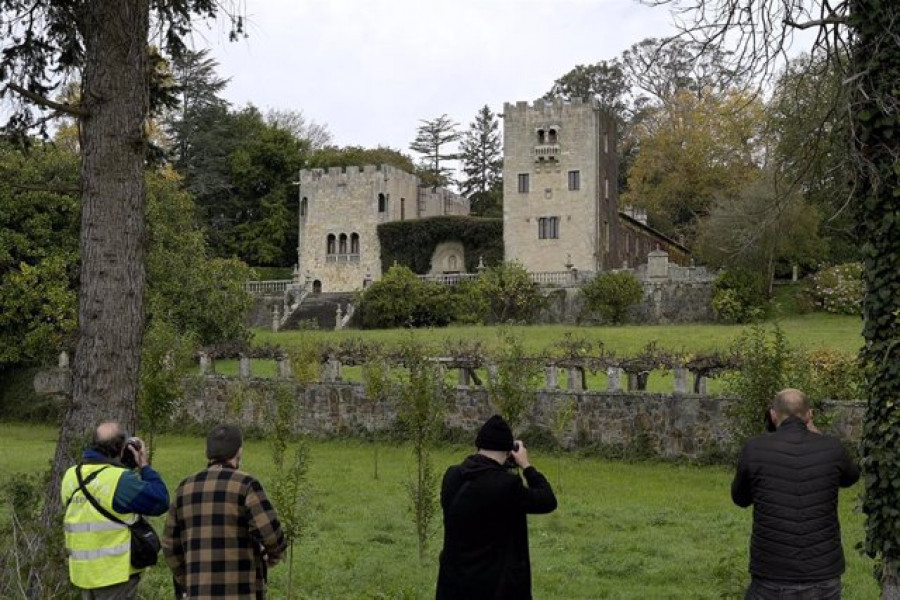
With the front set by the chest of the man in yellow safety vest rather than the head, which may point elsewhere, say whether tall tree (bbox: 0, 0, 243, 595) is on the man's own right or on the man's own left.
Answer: on the man's own left

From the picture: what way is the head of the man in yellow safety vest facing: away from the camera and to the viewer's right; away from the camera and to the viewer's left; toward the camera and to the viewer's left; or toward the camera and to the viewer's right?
away from the camera and to the viewer's right

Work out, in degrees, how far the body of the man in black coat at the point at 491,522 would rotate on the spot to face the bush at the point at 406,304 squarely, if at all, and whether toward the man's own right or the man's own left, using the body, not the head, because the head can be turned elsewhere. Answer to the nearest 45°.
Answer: approximately 45° to the man's own left

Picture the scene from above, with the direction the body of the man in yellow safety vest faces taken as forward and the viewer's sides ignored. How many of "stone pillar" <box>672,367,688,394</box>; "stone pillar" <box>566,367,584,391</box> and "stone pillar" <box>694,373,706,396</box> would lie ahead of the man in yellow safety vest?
3

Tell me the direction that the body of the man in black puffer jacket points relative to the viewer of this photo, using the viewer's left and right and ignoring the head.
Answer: facing away from the viewer

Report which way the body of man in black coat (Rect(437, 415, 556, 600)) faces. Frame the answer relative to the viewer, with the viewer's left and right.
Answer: facing away from the viewer and to the right of the viewer

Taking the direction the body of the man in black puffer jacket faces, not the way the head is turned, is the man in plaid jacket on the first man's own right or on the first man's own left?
on the first man's own left

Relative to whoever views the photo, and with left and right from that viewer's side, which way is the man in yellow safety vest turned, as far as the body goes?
facing away from the viewer and to the right of the viewer

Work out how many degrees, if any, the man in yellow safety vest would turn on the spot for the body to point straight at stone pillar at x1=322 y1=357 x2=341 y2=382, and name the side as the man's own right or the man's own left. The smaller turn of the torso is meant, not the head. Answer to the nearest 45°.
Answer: approximately 45° to the man's own left

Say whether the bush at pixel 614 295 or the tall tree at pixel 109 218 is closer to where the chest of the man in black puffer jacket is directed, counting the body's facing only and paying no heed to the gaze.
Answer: the bush

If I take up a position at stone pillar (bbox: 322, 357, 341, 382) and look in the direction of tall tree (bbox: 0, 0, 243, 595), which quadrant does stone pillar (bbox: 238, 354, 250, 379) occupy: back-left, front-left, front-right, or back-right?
back-right
